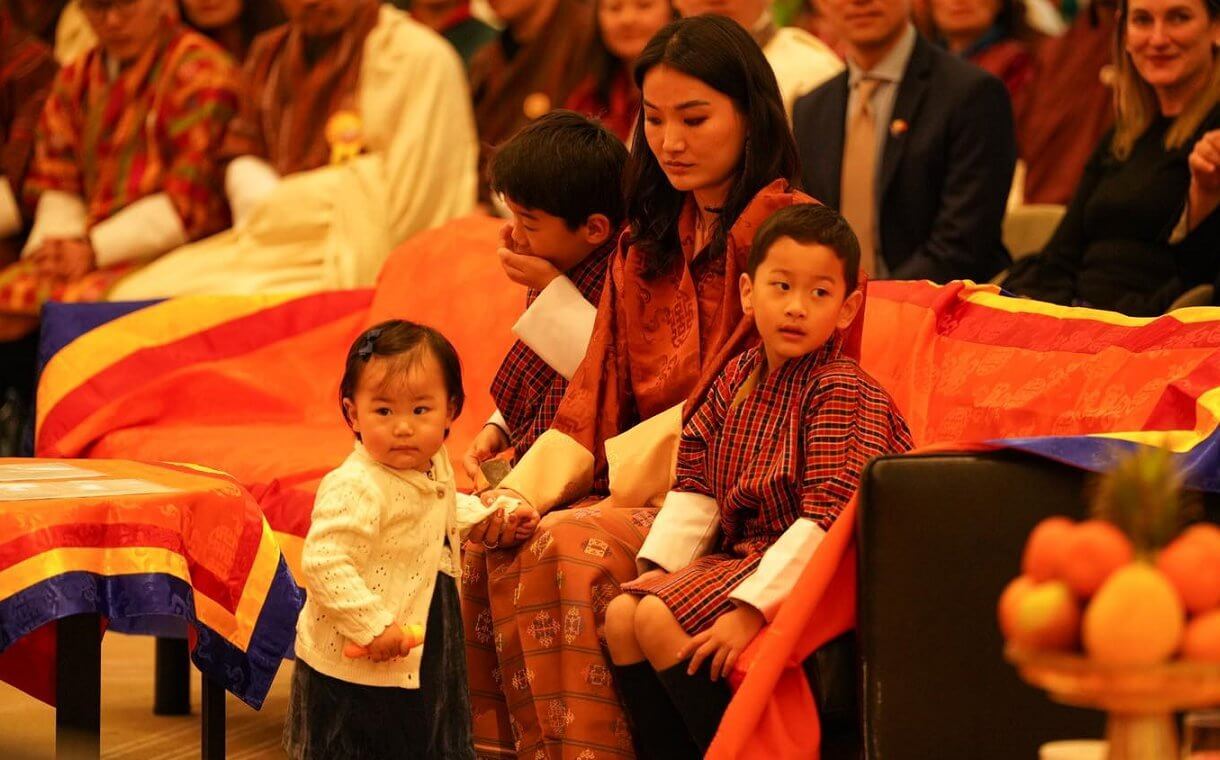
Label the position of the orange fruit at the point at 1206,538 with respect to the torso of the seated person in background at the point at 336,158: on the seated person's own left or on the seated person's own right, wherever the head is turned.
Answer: on the seated person's own left

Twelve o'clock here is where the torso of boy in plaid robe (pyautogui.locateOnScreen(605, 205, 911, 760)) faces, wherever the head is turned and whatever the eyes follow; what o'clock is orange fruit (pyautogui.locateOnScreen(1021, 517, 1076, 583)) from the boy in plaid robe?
The orange fruit is roughly at 10 o'clock from the boy in plaid robe.

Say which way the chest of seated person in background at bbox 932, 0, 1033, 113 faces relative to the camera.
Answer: toward the camera

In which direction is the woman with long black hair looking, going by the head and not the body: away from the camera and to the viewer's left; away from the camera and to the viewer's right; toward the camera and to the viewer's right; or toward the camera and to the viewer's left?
toward the camera and to the viewer's left

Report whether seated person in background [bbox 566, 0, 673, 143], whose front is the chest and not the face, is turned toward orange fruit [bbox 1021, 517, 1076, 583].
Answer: yes

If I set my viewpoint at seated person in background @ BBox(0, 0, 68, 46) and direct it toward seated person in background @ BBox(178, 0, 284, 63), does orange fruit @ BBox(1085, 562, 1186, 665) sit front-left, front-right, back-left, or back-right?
front-right

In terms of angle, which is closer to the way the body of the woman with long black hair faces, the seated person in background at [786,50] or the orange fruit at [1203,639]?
the orange fruit

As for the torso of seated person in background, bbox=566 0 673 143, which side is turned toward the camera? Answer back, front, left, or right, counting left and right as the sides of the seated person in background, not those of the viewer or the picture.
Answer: front

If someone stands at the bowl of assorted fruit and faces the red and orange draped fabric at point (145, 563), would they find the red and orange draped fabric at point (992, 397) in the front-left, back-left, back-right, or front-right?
front-right

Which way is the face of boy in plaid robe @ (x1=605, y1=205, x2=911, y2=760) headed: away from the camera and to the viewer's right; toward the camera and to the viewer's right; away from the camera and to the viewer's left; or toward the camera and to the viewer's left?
toward the camera and to the viewer's left

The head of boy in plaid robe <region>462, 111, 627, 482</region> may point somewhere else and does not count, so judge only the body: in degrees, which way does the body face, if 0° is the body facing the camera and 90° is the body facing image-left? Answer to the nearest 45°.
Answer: approximately 45°

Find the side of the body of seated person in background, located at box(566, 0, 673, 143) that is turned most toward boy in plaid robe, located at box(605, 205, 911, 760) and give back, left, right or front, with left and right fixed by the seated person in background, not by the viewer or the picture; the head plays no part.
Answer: front
